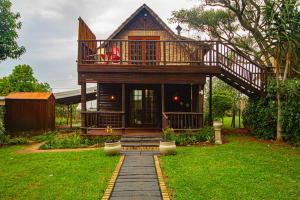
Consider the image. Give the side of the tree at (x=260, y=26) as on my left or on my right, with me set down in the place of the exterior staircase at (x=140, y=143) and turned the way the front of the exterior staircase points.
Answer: on my left

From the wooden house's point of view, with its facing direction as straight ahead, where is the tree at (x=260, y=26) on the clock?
The tree is roughly at 8 o'clock from the wooden house.

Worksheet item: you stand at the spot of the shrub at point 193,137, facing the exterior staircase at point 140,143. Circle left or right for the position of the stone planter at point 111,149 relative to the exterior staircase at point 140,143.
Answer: left

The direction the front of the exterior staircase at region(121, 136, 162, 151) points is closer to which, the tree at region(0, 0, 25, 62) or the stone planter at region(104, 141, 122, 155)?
the stone planter

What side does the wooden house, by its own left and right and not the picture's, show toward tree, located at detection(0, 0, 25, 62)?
right

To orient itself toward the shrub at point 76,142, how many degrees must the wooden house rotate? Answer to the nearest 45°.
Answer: approximately 90° to its right

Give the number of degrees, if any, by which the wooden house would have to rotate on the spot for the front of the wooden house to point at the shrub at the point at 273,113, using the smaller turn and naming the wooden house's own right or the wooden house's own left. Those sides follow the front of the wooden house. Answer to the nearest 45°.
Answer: approximately 90° to the wooden house's own left

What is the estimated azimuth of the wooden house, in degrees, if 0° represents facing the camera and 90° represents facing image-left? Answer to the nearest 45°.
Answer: approximately 0°

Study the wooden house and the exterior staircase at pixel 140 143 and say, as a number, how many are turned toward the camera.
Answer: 2

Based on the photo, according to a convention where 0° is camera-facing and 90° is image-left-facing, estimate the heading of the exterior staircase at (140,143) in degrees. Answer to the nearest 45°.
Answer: approximately 0°

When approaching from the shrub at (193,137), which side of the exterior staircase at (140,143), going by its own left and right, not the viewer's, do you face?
left

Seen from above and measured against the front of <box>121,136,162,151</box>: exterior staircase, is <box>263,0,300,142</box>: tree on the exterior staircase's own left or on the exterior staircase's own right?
on the exterior staircase's own left
